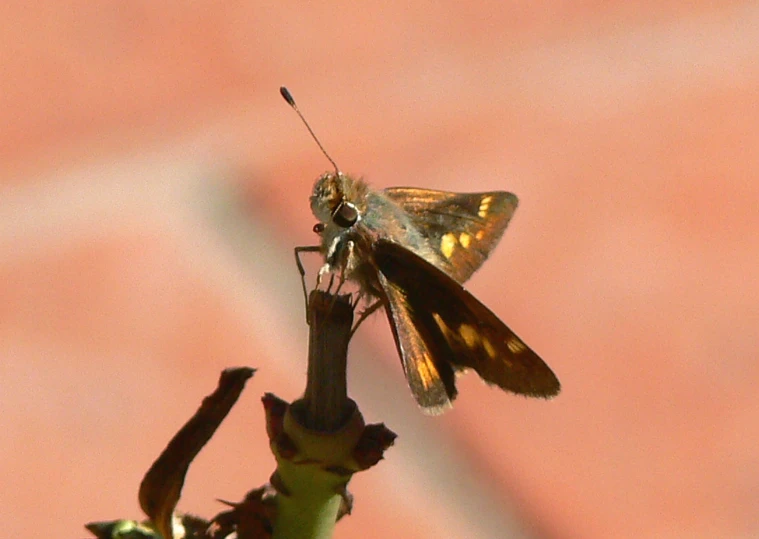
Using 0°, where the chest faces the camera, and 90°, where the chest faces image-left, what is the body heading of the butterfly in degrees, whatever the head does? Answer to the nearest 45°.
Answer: approximately 90°
